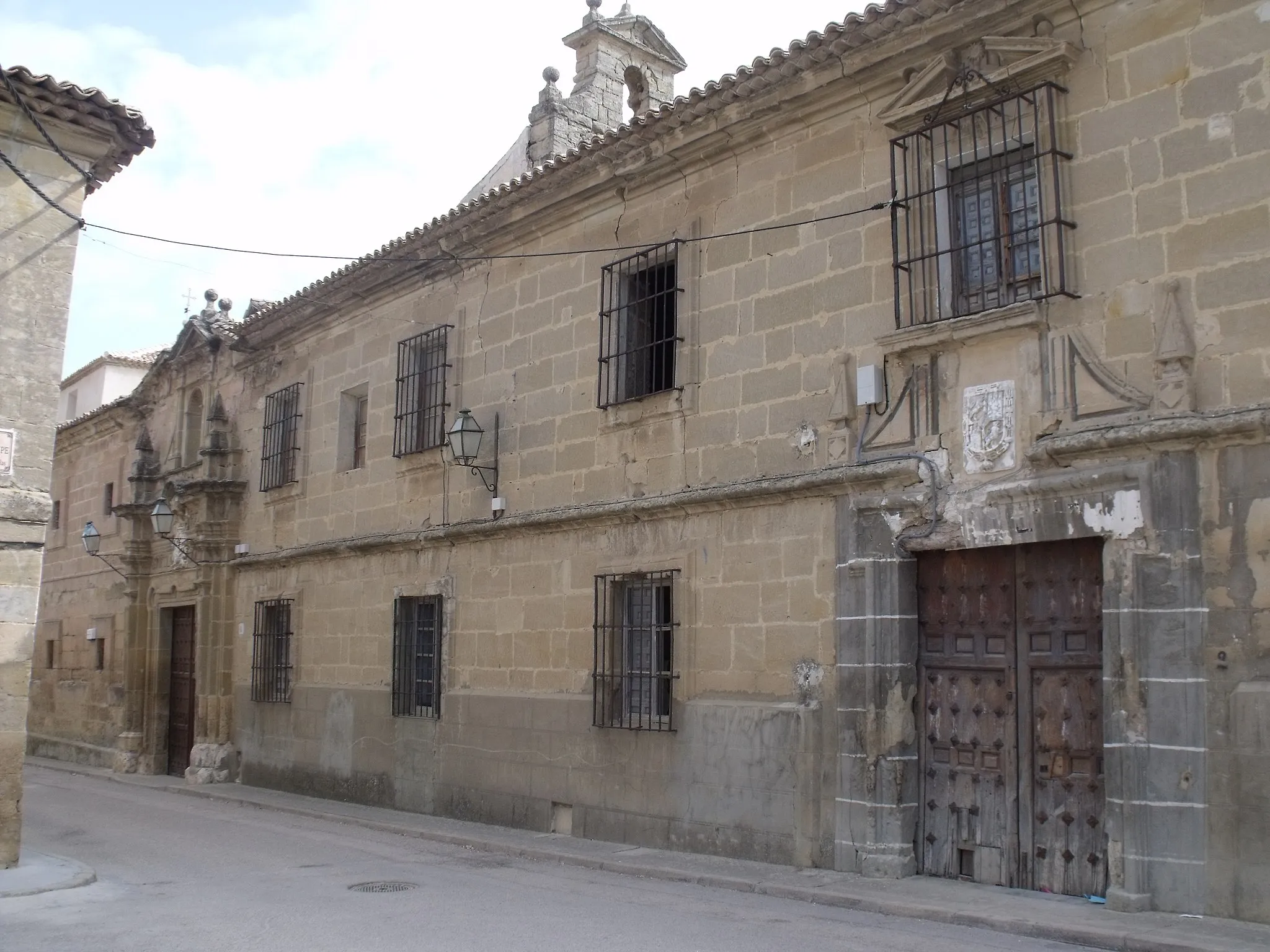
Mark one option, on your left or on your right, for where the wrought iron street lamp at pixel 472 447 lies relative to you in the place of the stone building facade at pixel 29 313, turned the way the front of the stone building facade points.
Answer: on your left

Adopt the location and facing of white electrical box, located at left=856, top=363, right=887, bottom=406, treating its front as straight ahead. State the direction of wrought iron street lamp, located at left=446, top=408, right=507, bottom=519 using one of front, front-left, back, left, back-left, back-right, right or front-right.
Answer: right

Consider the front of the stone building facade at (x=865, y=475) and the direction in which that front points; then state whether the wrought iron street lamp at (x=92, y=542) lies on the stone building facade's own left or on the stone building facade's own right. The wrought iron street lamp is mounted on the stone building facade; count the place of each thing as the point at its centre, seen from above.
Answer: on the stone building facade's own right

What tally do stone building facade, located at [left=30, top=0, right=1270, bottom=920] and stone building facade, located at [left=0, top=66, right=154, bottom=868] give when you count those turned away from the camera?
0

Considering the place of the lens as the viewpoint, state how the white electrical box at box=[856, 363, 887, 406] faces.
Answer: facing the viewer and to the left of the viewer

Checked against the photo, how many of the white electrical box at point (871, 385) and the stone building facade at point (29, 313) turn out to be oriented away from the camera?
0

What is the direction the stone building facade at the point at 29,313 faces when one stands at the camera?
facing the viewer and to the right of the viewer

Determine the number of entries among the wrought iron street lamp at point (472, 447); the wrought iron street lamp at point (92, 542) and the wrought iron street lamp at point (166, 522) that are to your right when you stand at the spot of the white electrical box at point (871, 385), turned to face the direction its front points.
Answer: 3

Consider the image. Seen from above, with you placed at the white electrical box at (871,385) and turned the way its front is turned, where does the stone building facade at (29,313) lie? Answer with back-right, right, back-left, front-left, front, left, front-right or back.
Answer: front-right

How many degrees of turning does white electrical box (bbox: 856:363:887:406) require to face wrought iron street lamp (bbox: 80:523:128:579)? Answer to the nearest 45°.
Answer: approximately 90° to its right

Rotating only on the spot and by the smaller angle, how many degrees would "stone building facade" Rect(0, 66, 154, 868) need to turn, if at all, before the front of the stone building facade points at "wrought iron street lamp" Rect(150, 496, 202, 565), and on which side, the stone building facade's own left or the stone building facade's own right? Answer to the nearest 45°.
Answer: approximately 135° to the stone building facade's own left

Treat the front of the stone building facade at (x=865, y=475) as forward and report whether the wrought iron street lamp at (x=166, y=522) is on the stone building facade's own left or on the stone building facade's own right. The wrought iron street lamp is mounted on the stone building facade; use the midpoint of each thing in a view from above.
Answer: on the stone building facade's own right

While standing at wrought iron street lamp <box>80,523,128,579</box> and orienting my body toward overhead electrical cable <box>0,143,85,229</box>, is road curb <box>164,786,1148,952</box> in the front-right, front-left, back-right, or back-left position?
front-left
